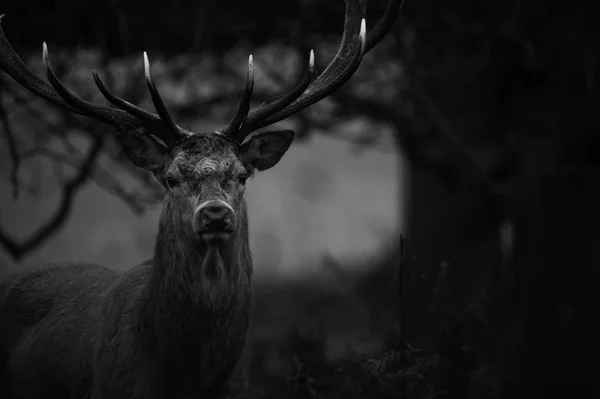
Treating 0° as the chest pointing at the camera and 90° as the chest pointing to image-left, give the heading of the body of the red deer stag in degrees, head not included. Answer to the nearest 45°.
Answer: approximately 315°

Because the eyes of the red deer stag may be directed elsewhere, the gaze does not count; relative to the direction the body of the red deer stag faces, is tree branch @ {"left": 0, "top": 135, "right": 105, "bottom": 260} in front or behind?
behind
